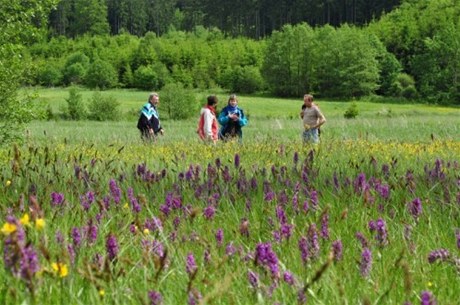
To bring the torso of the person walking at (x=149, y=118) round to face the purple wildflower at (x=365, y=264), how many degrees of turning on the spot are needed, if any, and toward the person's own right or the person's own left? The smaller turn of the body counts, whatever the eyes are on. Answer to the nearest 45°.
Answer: approximately 45° to the person's own right

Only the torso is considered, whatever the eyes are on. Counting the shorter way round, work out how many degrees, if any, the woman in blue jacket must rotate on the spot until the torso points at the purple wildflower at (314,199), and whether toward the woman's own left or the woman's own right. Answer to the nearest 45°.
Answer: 0° — they already face it

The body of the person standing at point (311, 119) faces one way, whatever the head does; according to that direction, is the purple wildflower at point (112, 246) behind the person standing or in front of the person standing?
in front

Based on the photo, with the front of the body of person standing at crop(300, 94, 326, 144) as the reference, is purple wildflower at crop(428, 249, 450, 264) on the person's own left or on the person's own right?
on the person's own left

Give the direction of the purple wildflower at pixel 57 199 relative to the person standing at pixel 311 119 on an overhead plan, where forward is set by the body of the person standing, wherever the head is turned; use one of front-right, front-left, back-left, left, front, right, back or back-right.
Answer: front-left

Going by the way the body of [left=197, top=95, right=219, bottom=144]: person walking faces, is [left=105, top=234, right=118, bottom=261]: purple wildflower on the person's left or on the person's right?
on the person's right

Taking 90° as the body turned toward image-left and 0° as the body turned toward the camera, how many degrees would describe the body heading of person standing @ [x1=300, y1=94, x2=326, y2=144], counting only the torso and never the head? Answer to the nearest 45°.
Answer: approximately 45°

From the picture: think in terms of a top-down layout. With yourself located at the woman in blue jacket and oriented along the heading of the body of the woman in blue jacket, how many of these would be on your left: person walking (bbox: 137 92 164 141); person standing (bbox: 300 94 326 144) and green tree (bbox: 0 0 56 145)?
1

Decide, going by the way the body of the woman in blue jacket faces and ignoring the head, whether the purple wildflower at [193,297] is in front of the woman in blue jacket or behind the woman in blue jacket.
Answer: in front

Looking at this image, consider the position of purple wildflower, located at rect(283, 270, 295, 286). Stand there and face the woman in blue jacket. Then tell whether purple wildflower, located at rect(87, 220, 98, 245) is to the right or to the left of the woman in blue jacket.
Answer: left
